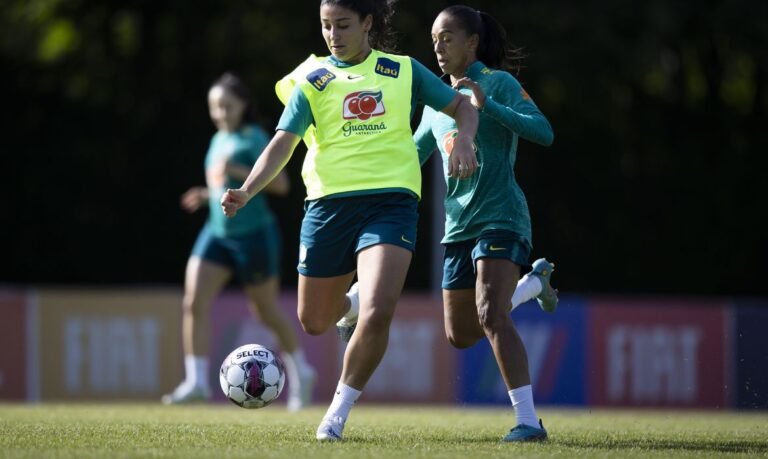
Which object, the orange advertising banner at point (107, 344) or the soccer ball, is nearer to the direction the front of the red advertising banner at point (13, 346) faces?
the soccer ball

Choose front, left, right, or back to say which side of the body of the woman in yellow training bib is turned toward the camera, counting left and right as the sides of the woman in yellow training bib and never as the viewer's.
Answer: front

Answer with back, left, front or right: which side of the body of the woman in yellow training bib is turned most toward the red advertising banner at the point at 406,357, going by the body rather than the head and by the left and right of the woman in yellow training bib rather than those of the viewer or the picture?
back

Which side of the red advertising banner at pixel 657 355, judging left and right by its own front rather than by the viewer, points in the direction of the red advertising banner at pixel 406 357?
right

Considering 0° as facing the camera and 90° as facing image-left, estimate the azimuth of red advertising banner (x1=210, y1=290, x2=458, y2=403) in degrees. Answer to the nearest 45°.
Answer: approximately 0°

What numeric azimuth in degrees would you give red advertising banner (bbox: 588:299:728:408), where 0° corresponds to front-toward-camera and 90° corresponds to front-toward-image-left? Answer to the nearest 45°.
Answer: approximately 0°

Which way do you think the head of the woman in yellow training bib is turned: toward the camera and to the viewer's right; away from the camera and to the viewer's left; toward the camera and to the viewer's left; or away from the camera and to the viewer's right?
toward the camera and to the viewer's left

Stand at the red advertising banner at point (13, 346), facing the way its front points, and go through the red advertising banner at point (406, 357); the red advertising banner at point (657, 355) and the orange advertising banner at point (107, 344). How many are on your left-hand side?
3

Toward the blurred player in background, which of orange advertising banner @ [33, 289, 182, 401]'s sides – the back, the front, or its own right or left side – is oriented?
front

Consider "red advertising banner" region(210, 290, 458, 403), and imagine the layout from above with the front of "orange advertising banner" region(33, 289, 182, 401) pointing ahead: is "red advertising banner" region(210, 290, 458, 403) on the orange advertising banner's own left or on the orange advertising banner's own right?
on the orange advertising banner's own left

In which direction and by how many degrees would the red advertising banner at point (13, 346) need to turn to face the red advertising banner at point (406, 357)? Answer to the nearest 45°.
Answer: approximately 90° to its left

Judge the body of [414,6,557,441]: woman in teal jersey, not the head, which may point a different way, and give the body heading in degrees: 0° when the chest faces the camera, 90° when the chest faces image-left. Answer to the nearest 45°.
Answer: approximately 45°

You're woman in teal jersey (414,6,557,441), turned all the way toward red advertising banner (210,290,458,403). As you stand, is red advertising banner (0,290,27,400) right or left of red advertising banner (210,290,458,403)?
left

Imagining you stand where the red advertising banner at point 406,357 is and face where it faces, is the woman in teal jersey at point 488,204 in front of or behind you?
in front

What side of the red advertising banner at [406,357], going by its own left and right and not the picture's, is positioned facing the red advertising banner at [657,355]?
left

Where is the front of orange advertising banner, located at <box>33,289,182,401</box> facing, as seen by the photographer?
facing the viewer

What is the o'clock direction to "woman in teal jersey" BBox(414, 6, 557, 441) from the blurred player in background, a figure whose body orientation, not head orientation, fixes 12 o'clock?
The woman in teal jersey is roughly at 10 o'clock from the blurred player in background.

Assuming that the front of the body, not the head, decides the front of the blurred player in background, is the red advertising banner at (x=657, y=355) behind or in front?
behind
